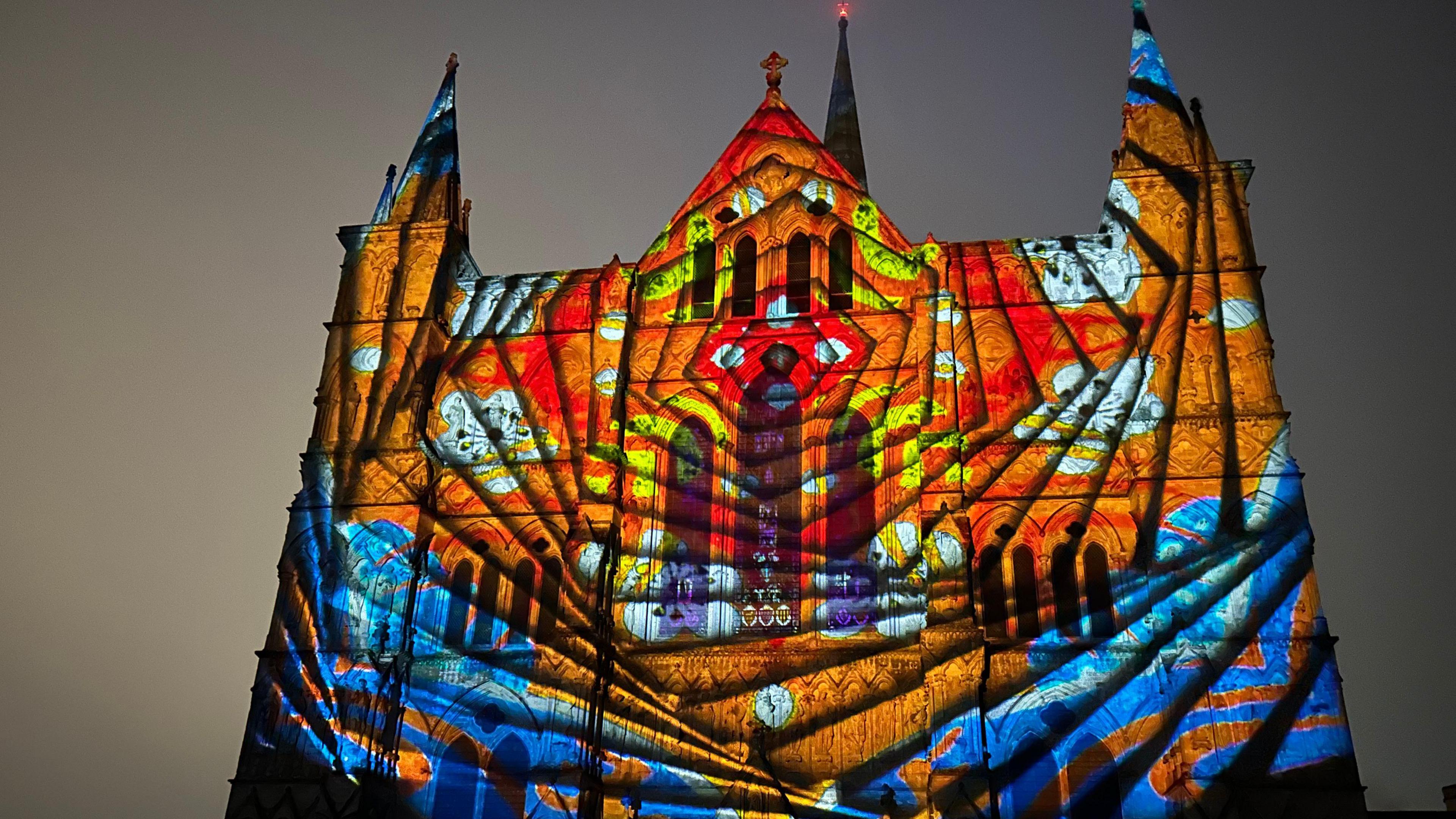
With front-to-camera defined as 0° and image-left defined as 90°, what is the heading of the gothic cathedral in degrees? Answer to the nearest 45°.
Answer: approximately 0°
